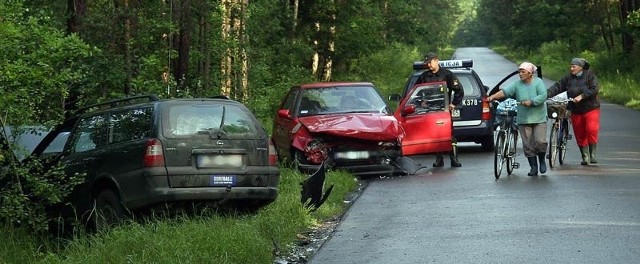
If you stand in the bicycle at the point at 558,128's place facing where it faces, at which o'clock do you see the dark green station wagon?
The dark green station wagon is roughly at 1 o'clock from the bicycle.

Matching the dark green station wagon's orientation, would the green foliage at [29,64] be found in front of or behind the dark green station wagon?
in front

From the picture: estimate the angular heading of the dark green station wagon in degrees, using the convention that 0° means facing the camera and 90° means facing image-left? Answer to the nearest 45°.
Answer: approximately 135°

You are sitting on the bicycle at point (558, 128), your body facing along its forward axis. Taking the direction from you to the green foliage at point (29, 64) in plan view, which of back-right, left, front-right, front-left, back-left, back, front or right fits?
front-right

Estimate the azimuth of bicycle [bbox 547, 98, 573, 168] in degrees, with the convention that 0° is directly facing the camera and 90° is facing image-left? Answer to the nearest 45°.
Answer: approximately 0°

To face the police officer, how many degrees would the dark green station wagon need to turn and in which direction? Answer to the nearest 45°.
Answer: approximately 90° to its right

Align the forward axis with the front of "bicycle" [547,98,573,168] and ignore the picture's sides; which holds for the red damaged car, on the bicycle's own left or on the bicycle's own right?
on the bicycle's own right

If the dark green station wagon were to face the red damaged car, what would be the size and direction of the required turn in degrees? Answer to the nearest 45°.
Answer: approximately 90° to its right

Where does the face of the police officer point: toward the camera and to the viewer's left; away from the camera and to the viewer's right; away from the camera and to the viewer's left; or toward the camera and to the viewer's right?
toward the camera and to the viewer's left

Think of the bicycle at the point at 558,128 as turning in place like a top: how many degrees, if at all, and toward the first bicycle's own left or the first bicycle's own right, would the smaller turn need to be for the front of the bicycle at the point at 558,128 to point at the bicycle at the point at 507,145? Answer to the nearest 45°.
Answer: approximately 45° to the first bicycle's own right

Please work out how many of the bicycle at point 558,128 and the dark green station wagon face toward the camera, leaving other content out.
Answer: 1
